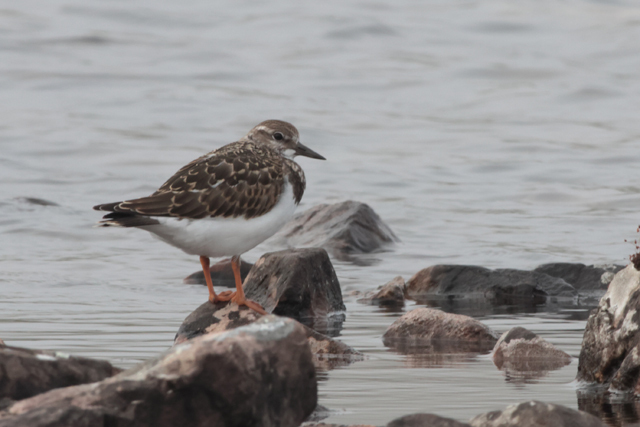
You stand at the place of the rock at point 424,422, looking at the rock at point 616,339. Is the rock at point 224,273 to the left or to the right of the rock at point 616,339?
left

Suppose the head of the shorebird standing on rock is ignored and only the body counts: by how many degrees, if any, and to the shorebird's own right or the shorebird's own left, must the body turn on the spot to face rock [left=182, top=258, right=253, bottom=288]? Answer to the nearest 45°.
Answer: approximately 90° to the shorebird's own left

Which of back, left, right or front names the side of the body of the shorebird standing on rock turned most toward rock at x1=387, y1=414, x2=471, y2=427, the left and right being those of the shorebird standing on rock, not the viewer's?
right

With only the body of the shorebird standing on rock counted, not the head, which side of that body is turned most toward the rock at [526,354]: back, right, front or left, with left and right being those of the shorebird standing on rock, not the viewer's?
front

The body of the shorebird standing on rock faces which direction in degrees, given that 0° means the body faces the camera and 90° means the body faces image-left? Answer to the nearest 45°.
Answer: approximately 270°

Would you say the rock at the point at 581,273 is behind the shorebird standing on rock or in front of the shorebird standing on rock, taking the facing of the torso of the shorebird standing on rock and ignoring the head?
in front

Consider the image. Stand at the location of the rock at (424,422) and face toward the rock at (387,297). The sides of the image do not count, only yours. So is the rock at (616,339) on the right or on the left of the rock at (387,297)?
right

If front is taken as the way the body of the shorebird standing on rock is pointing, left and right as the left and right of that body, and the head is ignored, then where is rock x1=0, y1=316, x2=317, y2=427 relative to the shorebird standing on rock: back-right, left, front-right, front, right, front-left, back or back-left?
right

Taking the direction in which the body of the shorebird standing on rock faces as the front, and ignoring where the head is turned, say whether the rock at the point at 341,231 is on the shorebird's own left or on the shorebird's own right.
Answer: on the shorebird's own left

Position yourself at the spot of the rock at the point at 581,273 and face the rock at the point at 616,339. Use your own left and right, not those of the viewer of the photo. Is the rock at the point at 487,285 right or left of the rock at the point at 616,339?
right
